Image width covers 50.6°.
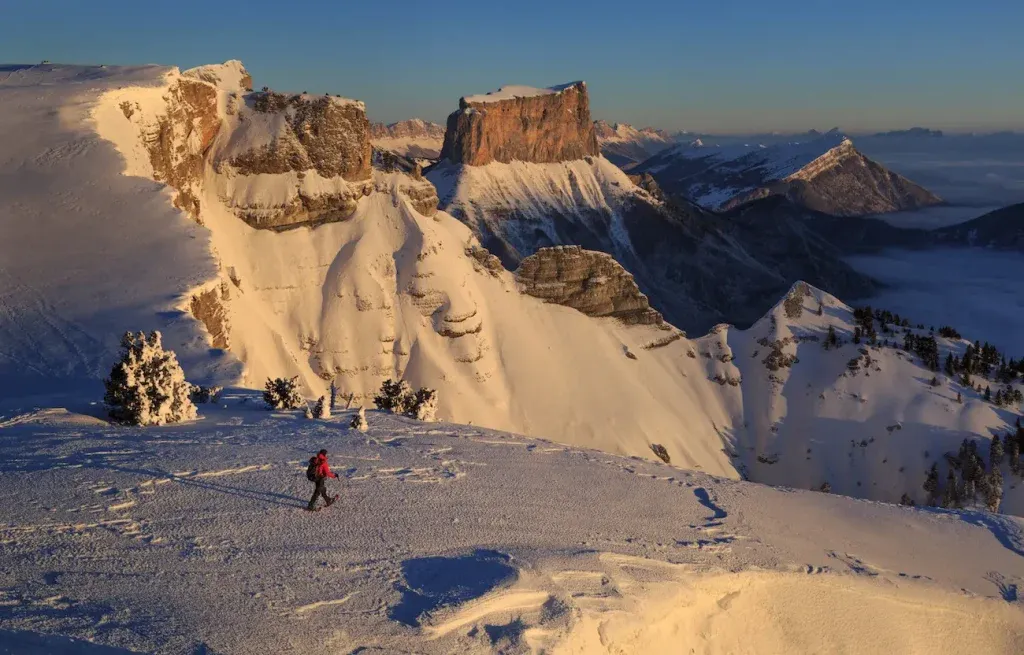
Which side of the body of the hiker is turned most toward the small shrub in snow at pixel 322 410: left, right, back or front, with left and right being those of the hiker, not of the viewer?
left

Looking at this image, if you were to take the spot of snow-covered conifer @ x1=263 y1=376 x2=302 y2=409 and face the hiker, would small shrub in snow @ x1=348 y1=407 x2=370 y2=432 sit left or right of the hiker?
left

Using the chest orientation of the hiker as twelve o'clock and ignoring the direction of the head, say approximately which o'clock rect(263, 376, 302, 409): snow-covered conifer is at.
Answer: The snow-covered conifer is roughly at 9 o'clock from the hiker.

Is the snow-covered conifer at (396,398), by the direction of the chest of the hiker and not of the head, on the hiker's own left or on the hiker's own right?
on the hiker's own left

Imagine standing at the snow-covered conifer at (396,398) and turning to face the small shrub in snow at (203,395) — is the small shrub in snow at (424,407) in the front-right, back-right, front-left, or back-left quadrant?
back-left

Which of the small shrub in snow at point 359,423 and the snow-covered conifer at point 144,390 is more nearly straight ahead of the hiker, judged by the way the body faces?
the small shrub in snow

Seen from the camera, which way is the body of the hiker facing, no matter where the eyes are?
to the viewer's right

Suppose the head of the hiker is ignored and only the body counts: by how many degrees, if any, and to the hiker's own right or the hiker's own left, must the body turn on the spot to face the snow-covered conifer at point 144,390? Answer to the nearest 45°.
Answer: approximately 135° to the hiker's own left

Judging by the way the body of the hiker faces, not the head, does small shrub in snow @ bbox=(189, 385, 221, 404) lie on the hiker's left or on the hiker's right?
on the hiker's left
